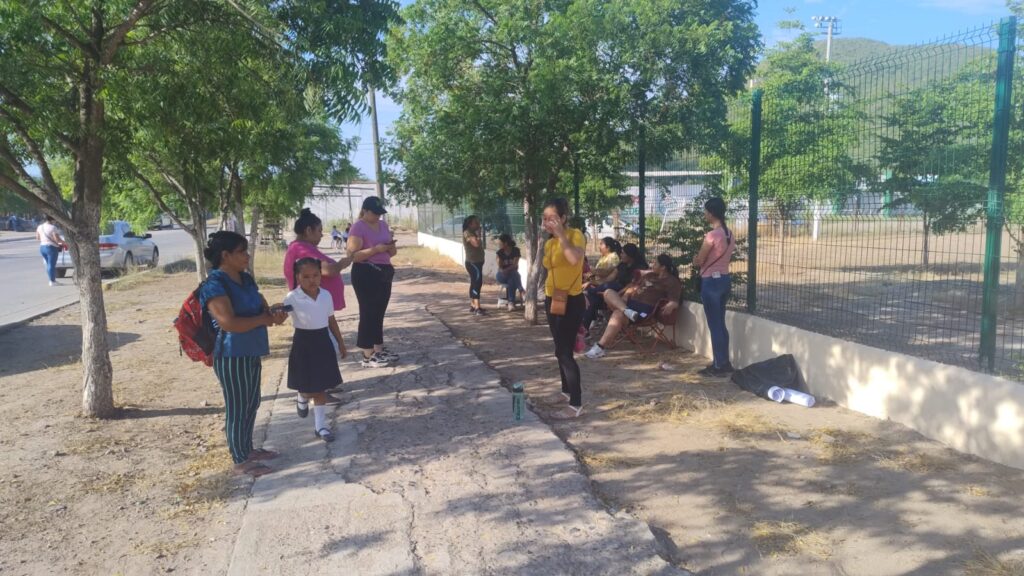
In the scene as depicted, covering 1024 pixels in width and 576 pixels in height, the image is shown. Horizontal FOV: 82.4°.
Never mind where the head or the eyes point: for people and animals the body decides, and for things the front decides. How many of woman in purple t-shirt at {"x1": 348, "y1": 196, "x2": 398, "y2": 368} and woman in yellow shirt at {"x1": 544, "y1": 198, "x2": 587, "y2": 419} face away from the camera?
0

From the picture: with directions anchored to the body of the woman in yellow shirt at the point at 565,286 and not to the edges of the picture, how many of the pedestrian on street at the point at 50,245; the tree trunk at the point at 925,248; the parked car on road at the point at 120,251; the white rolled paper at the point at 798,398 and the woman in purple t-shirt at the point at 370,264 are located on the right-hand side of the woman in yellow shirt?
3

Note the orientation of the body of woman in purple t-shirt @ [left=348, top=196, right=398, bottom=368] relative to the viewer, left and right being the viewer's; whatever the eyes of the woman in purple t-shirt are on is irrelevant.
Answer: facing the viewer and to the right of the viewer

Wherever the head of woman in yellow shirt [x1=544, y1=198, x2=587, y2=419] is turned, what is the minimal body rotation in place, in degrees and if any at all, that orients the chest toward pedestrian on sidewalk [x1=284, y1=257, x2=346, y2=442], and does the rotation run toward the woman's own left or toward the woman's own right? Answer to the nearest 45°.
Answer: approximately 45° to the woman's own right

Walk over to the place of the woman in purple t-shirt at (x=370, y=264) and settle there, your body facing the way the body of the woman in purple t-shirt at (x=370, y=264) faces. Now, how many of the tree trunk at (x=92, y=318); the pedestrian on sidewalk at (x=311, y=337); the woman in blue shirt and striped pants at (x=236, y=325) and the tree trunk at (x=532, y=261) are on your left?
1

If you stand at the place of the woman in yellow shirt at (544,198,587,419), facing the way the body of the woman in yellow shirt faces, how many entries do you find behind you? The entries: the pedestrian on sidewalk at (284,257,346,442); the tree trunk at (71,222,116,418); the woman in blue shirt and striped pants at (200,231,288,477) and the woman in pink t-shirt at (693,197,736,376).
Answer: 1

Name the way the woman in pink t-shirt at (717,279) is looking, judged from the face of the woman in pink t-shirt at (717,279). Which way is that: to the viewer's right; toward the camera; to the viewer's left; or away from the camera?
to the viewer's left

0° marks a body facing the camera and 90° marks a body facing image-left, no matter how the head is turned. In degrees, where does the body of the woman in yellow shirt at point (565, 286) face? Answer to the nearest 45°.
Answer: approximately 45°

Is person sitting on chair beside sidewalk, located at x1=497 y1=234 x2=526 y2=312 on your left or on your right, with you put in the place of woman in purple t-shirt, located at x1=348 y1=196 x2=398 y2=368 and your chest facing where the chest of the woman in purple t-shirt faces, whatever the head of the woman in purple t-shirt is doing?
on your left

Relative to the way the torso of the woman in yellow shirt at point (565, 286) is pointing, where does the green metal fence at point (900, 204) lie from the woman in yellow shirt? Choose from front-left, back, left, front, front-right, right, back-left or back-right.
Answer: back-left

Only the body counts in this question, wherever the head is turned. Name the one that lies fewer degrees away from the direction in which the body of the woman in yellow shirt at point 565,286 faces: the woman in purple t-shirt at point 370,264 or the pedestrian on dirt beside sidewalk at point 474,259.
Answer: the woman in purple t-shirt
